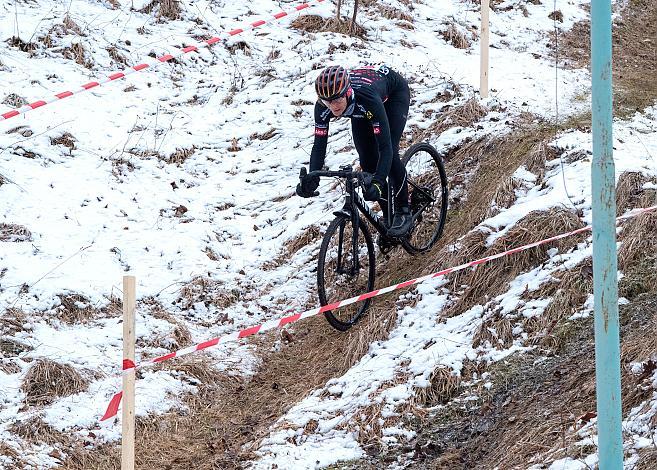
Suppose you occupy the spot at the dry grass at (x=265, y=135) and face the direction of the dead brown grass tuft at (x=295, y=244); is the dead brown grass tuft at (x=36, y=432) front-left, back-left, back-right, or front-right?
front-right

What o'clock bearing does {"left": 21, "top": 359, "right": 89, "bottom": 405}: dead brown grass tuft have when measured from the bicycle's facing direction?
The dead brown grass tuft is roughly at 12 o'clock from the bicycle.

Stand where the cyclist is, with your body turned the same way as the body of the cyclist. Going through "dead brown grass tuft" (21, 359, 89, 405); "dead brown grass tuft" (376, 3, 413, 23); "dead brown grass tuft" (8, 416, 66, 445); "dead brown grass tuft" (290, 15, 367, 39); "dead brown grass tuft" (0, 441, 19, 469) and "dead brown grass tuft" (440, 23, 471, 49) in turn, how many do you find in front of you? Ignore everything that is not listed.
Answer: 3

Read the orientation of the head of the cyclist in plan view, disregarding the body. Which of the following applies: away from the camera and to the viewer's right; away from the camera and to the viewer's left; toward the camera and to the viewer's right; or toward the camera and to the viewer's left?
toward the camera and to the viewer's left

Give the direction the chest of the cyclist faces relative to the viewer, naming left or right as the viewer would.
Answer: facing the viewer and to the left of the viewer

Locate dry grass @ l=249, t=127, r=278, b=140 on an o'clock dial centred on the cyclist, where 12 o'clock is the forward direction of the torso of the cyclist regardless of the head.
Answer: The dry grass is roughly at 4 o'clock from the cyclist.

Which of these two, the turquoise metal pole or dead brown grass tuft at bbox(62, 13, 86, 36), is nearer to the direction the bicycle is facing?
the turquoise metal pole

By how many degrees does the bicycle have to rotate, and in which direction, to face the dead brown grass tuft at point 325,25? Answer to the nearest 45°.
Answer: approximately 135° to its right

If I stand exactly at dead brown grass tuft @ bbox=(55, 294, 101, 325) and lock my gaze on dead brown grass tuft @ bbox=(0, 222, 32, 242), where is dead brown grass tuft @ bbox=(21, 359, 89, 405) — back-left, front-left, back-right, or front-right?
back-left

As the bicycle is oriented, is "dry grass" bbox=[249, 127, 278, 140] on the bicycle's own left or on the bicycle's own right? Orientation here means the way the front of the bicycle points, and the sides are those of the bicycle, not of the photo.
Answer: on the bicycle's own right

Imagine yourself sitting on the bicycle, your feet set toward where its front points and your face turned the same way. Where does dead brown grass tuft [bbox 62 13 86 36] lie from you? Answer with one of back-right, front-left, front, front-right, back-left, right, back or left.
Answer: right

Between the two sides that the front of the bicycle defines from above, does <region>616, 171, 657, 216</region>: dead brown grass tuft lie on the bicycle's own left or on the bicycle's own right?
on the bicycle's own left

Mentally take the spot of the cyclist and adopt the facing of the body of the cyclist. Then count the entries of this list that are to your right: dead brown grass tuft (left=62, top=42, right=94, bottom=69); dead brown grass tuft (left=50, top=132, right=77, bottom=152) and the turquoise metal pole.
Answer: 2

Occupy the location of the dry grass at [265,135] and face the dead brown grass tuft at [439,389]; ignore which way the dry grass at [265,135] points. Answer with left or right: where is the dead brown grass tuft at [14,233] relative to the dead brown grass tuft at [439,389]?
right

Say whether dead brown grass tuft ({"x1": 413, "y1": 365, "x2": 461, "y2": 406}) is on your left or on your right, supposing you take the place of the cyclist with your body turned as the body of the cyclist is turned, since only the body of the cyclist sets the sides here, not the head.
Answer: on your left

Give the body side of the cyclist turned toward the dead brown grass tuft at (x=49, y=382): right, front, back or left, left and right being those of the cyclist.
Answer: front
